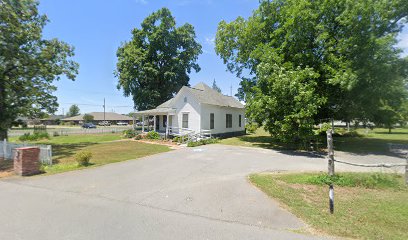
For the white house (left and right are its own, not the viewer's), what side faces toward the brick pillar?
front

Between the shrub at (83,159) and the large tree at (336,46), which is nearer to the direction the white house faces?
the shrub

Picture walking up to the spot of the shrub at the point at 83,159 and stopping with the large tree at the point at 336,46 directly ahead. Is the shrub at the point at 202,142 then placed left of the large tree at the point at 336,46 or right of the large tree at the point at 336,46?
left

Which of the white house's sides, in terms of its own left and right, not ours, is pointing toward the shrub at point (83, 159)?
front

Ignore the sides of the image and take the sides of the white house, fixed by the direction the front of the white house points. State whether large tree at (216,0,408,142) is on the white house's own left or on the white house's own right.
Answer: on the white house's own left

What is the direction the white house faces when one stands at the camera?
facing the viewer and to the left of the viewer

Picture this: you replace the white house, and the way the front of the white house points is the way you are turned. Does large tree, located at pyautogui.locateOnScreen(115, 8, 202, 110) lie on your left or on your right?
on your right

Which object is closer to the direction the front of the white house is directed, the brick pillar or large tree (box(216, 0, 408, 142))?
the brick pillar

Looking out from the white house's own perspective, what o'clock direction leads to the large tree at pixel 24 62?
The large tree is roughly at 1 o'clock from the white house.

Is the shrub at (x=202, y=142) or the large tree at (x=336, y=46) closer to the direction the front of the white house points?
the shrub
